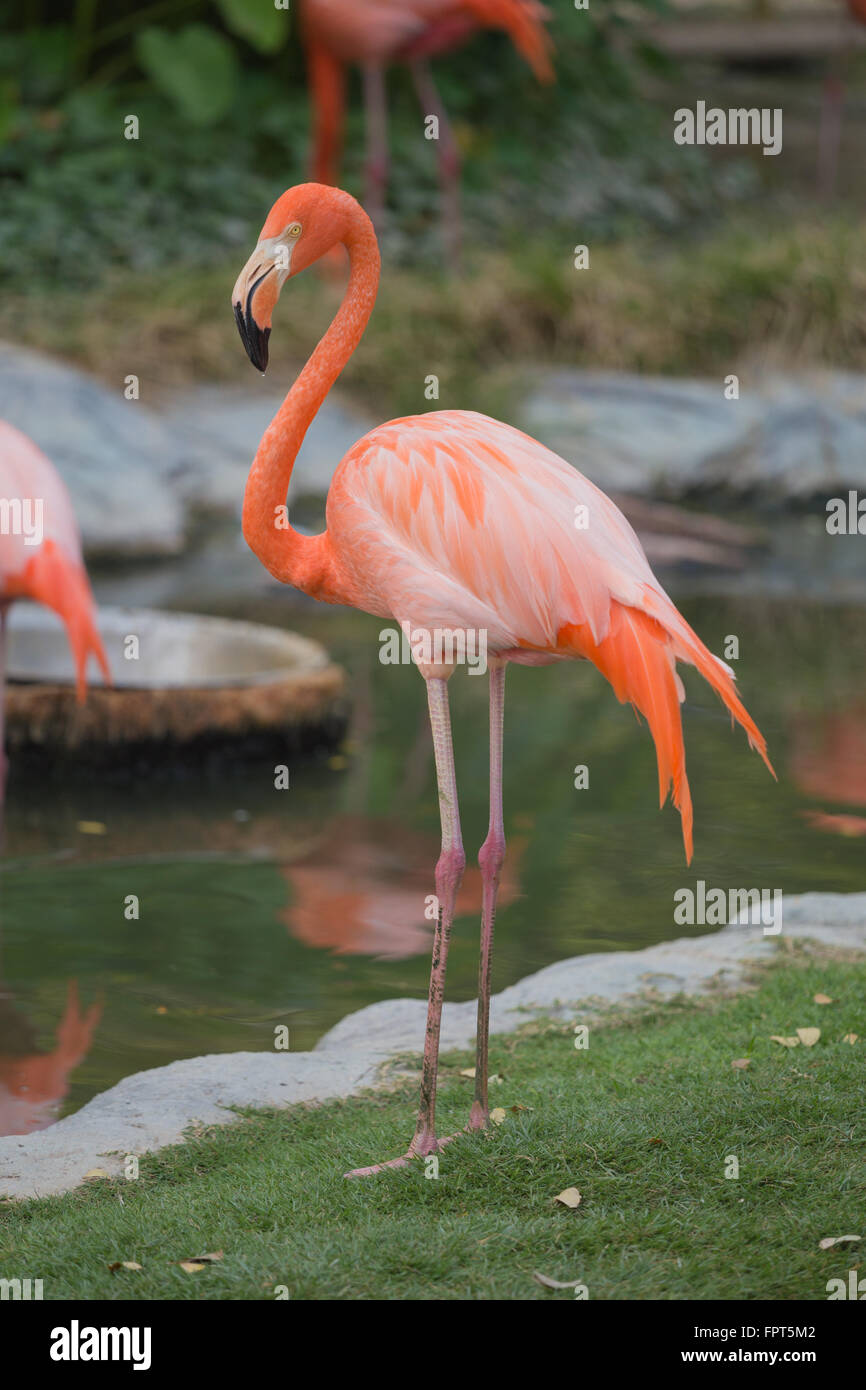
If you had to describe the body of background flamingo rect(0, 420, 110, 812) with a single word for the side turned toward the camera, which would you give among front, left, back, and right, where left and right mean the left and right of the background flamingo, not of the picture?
left

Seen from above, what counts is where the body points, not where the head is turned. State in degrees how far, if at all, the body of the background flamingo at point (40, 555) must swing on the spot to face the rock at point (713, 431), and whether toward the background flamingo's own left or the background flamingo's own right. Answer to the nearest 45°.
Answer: approximately 135° to the background flamingo's own right

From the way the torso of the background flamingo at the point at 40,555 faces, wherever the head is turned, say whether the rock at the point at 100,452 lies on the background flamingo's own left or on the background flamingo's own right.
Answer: on the background flamingo's own right

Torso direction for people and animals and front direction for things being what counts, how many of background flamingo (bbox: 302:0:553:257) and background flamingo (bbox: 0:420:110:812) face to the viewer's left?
2

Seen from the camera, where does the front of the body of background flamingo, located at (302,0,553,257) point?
to the viewer's left

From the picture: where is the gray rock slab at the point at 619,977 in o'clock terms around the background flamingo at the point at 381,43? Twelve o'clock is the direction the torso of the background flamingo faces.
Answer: The gray rock slab is roughly at 9 o'clock from the background flamingo.

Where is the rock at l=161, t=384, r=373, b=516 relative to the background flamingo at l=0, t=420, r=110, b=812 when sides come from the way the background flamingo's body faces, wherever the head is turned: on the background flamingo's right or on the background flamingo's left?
on the background flamingo's right
